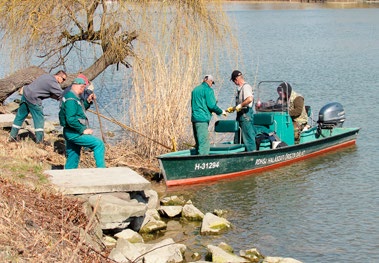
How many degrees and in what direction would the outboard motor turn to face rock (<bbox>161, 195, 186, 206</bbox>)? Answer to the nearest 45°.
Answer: approximately 45° to its left

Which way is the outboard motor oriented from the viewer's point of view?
to the viewer's left

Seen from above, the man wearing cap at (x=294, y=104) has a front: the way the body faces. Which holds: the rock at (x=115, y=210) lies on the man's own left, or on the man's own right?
on the man's own left

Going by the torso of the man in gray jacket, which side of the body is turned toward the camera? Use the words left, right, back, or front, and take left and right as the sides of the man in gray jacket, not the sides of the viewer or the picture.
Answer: right

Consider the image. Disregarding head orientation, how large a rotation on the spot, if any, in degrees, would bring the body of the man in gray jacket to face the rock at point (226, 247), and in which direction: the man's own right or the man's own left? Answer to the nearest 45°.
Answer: approximately 45° to the man's own right

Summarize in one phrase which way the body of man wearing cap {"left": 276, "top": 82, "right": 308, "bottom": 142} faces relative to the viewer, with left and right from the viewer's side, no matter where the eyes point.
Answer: facing to the left of the viewer

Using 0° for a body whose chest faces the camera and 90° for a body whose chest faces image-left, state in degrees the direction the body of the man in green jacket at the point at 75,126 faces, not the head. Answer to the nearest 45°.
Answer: approximately 270°

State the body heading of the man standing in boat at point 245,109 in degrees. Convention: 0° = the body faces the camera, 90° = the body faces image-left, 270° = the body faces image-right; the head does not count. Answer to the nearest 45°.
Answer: approximately 90°

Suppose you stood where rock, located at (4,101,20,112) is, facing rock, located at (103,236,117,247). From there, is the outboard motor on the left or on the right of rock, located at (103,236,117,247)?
left

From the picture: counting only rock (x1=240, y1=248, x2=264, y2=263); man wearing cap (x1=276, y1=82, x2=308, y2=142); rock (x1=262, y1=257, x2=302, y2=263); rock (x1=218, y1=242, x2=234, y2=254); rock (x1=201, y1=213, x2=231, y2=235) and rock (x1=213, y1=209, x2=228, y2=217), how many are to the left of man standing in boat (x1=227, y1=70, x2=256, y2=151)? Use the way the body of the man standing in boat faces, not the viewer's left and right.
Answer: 5

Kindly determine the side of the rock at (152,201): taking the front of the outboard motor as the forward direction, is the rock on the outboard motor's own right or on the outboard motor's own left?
on the outboard motor's own left

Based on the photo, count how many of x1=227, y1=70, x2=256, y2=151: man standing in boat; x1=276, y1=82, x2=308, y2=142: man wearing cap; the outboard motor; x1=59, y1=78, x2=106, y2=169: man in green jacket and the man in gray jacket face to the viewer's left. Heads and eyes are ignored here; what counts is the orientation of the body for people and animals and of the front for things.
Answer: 3

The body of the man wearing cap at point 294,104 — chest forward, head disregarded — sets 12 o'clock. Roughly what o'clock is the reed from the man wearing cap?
The reed is roughly at 11 o'clock from the man wearing cap.
